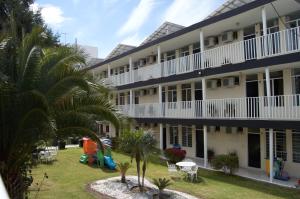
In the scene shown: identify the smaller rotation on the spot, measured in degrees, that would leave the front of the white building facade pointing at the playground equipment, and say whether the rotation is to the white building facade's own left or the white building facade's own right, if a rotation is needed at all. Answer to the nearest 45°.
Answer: approximately 45° to the white building facade's own right

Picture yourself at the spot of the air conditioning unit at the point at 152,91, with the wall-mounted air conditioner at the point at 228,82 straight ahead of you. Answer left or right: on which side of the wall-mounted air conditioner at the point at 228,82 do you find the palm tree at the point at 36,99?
right

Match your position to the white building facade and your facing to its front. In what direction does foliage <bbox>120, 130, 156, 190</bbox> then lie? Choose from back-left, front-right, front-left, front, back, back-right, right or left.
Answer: front

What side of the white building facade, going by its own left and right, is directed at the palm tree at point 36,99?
front

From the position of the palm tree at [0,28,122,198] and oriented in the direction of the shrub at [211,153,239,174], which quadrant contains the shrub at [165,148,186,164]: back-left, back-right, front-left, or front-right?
front-left

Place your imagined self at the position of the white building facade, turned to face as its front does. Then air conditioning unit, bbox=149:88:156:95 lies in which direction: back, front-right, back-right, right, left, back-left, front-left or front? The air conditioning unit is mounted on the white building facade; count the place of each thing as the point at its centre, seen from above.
right

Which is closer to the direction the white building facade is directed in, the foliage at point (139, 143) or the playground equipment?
the foliage

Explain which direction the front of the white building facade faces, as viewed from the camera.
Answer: facing the viewer and to the left of the viewer
